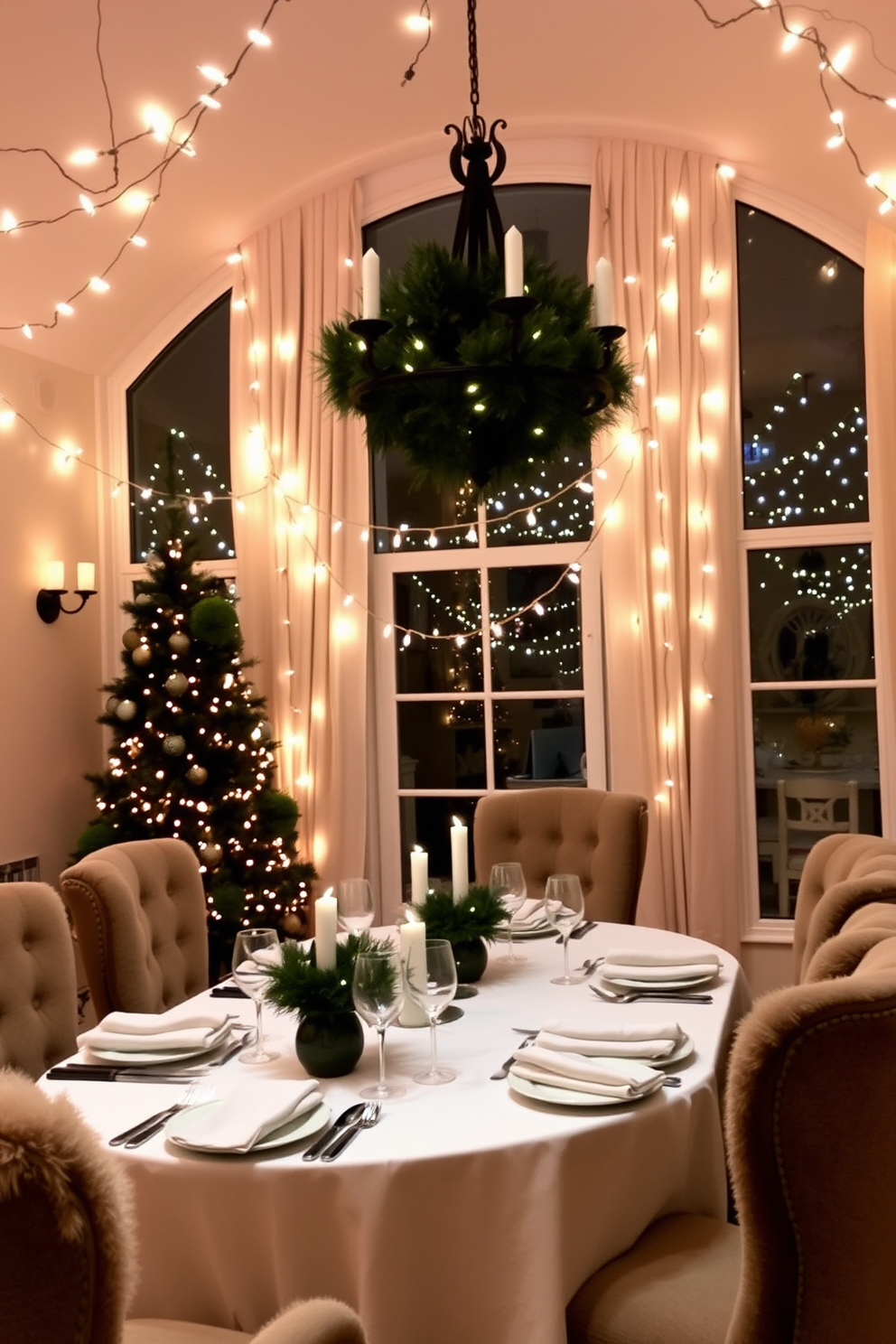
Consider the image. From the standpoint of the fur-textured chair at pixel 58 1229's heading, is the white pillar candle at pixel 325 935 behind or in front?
in front

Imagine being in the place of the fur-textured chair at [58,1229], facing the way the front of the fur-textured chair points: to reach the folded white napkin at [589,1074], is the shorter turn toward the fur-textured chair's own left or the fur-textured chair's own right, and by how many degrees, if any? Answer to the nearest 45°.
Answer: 0° — it already faces it

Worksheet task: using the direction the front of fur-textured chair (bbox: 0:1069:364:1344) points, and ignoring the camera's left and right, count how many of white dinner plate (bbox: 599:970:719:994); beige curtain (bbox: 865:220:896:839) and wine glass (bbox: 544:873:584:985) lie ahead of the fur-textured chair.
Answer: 3

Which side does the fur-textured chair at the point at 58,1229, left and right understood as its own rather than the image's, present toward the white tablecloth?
front

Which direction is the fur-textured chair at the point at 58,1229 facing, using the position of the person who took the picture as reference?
facing away from the viewer and to the right of the viewer

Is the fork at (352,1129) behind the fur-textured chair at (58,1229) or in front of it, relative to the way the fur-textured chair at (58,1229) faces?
in front

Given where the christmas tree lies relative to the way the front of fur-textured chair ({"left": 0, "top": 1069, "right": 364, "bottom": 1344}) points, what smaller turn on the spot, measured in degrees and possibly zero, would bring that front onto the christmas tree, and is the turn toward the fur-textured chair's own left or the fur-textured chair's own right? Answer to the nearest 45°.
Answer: approximately 45° to the fur-textured chair's own left

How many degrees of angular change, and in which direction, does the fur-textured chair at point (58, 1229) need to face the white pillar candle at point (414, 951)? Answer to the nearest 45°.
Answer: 0° — it already faces it

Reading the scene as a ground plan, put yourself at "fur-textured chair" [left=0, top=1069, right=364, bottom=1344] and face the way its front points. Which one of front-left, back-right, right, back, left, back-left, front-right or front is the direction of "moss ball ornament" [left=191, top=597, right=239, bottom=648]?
front-left

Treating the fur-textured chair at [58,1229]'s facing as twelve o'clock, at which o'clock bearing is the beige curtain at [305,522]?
The beige curtain is roughly at 11 o'clock from the fur-textured chair.

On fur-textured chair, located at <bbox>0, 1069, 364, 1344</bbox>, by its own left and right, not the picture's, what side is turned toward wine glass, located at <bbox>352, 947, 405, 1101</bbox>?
front

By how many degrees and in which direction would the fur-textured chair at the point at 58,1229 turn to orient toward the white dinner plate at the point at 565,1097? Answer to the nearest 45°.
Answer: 0° — it already faces it

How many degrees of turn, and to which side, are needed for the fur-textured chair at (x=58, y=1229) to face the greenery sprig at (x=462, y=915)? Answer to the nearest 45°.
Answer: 0° — it already faces it
